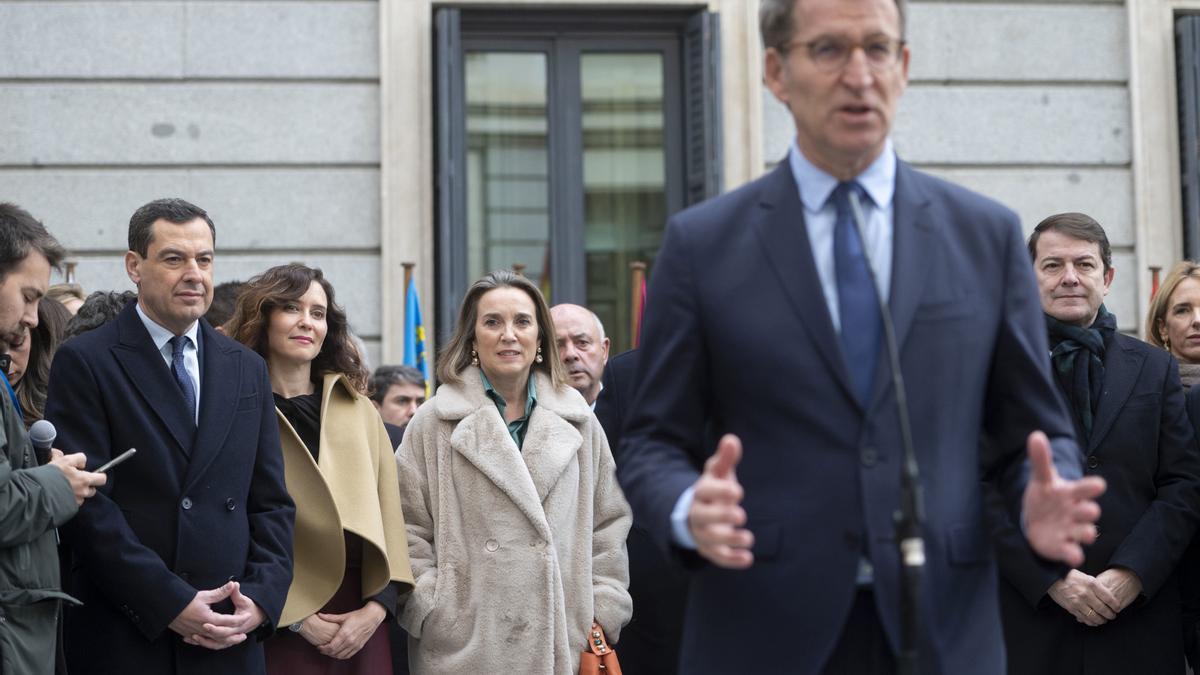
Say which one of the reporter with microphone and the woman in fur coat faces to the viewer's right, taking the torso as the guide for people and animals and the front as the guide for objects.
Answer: the reporter with microphone

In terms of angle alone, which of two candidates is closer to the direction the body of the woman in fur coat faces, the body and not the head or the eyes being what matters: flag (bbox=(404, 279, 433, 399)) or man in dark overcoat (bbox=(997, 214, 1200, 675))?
the man in dark overcoat

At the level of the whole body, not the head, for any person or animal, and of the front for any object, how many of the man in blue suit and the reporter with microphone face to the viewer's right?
1

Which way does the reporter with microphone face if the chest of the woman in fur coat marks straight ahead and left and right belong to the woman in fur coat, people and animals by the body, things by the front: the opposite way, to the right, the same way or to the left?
to the left

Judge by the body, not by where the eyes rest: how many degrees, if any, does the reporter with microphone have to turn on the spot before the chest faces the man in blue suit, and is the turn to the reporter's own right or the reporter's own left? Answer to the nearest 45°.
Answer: approximately 45° to the reporter's own right

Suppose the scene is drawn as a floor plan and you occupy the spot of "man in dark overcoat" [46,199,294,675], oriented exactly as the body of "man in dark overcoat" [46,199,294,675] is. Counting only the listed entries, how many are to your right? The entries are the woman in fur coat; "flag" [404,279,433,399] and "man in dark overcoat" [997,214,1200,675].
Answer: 0

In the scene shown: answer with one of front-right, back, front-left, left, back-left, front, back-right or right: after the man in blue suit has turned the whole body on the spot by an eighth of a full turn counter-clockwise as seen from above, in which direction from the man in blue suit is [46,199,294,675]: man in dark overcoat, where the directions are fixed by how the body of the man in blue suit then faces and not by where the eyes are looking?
back

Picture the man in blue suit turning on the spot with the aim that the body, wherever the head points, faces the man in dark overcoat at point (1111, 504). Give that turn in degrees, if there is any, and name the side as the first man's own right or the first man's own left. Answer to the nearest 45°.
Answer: approximately 180°

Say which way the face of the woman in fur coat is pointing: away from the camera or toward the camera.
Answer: toward the camera

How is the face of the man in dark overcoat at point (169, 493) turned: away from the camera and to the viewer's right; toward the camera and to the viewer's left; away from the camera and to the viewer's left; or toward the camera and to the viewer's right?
toward the camera and to the viewer's right

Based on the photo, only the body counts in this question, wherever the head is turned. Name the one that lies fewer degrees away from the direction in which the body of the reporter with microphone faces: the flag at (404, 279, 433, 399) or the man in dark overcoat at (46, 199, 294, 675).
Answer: the man in dark overcoat

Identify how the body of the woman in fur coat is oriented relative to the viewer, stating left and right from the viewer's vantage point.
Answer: facing the viewer

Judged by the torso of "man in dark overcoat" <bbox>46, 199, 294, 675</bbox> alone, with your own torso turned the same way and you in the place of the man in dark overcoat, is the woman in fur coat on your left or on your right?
on your left

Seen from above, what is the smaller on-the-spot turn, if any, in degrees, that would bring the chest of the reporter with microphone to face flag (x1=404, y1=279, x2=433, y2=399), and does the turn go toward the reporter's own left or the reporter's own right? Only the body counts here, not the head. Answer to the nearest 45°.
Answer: approximately 45° to the reporter's own left

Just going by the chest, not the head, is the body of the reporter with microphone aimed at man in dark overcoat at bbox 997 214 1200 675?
yes

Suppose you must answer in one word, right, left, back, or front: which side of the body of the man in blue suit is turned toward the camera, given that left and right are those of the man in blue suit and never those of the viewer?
front

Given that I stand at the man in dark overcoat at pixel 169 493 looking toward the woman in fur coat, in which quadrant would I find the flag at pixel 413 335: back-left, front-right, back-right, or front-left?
front-left

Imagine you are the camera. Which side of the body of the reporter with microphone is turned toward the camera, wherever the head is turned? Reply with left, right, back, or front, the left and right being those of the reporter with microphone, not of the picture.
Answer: right

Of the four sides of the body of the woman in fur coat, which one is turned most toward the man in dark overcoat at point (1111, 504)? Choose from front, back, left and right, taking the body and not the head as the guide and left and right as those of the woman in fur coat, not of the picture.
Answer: left

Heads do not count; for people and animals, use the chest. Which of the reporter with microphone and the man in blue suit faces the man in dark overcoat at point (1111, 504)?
the reporter with microphone

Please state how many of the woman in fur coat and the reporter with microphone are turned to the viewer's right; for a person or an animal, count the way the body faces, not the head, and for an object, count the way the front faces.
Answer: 1

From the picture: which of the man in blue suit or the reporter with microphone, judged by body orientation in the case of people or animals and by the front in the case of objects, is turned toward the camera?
the man in blue suit
